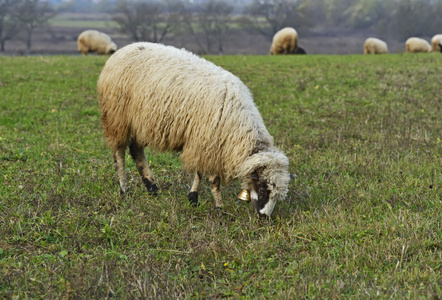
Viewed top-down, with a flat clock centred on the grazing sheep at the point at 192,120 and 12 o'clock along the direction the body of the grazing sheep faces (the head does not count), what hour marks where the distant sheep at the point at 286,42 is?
The distant sheep is roughly at 8 o'clock from the grazing sheep.

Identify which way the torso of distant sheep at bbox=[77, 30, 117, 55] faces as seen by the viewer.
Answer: to the viewer's right

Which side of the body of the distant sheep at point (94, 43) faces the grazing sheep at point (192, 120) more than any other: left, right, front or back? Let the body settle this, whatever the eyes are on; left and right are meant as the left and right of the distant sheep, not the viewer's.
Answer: right

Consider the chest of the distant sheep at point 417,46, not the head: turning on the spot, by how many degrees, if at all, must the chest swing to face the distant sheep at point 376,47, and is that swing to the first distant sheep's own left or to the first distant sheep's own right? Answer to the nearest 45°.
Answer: approximately 180°

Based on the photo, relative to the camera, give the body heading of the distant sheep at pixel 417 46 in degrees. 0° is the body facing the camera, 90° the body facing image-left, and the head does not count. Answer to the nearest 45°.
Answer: approximately 270°

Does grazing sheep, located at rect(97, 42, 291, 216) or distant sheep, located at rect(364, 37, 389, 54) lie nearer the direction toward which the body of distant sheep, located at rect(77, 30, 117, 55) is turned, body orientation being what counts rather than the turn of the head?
the distant sheep

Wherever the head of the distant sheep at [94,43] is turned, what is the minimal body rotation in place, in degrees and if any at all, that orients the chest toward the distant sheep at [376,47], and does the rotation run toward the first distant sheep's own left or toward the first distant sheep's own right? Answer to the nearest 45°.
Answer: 0° — it already faces it

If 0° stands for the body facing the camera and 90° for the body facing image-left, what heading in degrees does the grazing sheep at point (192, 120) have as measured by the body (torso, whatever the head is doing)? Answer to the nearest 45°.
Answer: approximately 315°

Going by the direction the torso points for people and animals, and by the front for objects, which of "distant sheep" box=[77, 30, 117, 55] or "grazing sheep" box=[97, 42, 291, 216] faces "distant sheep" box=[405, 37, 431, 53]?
"distant sheep" box=[77, 30, 117, 55]
